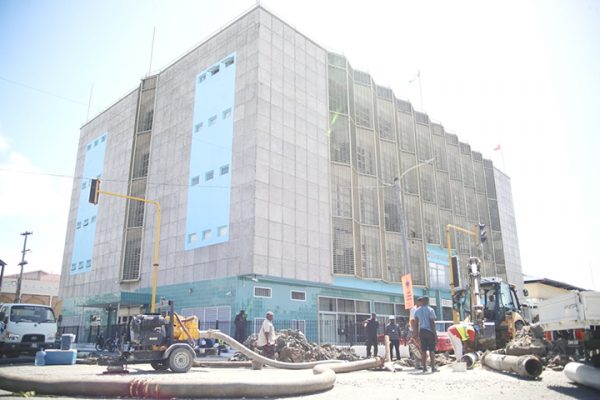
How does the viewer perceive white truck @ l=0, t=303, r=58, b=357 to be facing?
facing the viewer and to the right of the viewer

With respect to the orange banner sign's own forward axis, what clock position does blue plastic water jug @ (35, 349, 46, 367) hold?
The blue plastic water jug is roughly at 2 o'clock from the orange banner sign.

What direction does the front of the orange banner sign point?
toward the camera

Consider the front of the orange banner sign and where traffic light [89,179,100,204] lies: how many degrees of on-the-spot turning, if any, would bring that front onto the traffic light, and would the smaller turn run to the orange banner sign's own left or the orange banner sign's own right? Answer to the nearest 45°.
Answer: approximately 90° to the orange banner sign's own right

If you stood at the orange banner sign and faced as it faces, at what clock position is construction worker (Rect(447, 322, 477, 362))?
The construction worker is roughly at 11 o'clock from the orange banner sign.

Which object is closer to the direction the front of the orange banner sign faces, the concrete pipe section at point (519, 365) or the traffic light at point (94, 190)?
the concrete pipe section

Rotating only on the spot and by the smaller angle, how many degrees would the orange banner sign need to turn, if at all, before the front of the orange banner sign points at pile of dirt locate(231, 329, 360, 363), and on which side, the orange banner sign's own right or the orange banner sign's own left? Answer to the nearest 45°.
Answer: approximately 90° to the orange banner sign's own right

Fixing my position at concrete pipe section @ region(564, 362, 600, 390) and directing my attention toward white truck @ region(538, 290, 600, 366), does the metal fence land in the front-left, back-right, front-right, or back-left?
front-left

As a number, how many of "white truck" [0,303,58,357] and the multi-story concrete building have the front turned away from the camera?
0

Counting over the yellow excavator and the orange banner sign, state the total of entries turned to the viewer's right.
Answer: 0
